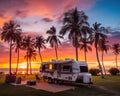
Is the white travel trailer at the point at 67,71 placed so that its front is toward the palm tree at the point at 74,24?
no
